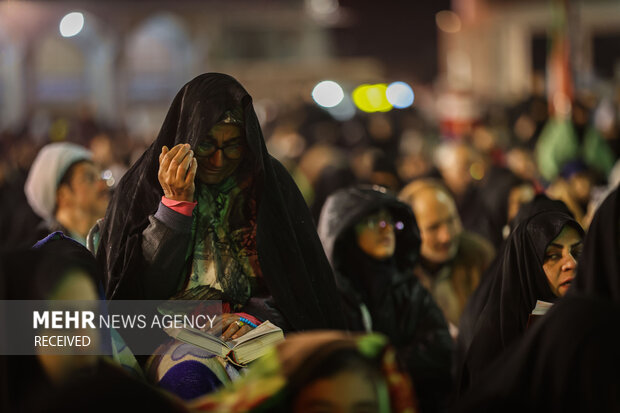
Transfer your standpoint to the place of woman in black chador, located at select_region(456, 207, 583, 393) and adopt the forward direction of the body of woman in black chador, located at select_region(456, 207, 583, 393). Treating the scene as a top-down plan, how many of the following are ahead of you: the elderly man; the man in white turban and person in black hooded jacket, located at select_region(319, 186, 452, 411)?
0

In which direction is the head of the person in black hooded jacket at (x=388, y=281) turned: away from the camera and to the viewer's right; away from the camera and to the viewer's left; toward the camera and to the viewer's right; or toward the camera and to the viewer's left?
toward the camera and to the viewer's right

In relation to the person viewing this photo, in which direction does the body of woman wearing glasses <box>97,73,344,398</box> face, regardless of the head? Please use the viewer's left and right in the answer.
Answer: facing the viewer

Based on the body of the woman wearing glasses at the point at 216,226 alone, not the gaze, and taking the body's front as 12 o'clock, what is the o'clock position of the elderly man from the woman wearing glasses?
The elderly man is roughly at 7 o'clock from the woman wearing glasses.

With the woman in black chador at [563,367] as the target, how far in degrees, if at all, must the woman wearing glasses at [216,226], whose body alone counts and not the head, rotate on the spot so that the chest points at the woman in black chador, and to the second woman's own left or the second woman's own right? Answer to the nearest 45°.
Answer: approximately 45° to the second woman's own left

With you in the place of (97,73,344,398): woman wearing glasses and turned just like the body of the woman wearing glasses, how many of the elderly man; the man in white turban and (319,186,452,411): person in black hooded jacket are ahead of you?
0
